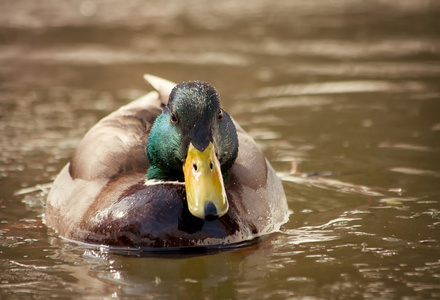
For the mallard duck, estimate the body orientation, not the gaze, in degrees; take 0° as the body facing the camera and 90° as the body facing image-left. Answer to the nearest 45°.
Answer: approximately 0°
